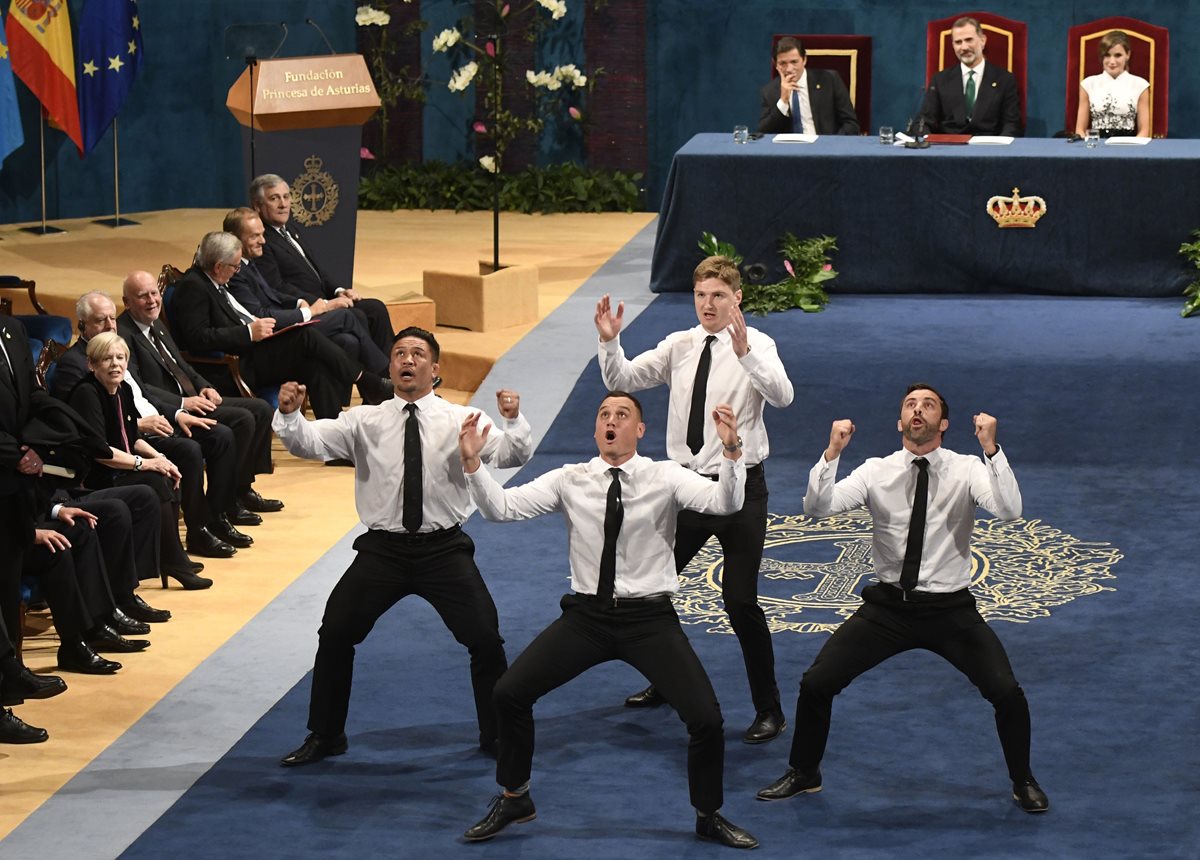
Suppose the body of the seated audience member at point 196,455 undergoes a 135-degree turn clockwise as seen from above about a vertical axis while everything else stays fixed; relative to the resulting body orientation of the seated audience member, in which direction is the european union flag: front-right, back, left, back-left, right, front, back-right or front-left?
right

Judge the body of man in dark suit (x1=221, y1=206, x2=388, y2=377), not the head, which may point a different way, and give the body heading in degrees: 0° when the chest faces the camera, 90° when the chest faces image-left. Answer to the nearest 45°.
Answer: approximately 315°

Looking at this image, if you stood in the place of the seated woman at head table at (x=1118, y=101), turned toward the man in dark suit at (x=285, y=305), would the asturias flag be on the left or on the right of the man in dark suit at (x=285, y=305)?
right

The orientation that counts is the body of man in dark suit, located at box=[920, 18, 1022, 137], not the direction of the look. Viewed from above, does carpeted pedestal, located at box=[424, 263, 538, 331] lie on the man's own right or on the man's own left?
on the man's own right

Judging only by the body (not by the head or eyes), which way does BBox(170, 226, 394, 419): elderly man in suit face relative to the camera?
to the viewer's right

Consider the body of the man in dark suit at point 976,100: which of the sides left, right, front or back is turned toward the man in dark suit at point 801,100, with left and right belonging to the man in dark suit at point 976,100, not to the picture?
right

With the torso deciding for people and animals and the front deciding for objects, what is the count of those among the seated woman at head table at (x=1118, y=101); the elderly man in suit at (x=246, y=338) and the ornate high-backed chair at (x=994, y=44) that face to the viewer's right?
1

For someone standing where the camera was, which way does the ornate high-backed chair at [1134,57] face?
facing the viewer

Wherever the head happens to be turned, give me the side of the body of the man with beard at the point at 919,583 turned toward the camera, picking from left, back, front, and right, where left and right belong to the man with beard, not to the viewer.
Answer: front

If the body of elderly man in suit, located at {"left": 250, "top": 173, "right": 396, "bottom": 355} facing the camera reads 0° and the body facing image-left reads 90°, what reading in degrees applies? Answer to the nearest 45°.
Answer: approximately 315°

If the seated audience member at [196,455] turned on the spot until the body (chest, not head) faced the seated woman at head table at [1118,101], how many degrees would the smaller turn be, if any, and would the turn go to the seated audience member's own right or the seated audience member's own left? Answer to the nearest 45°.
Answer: approximately 90° to the seated audience member's own left
